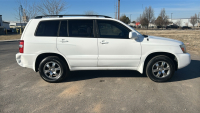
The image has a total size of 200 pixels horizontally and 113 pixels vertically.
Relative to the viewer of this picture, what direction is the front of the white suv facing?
facing to the right of the viewer
